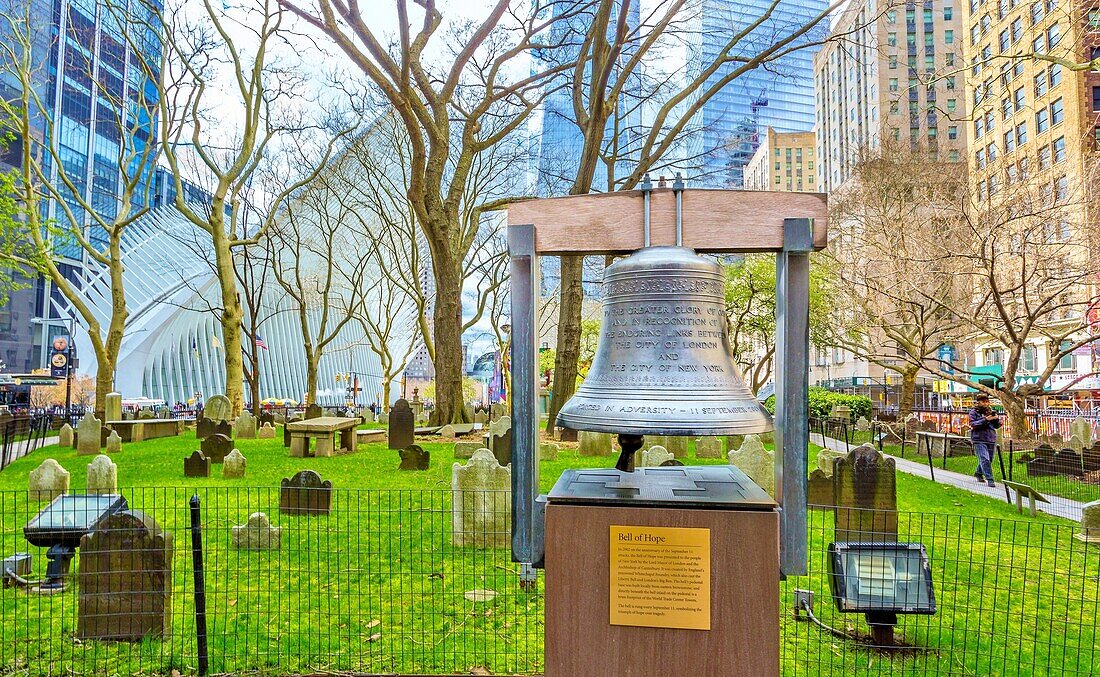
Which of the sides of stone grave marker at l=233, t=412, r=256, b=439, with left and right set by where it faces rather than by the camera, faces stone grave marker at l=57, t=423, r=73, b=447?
right

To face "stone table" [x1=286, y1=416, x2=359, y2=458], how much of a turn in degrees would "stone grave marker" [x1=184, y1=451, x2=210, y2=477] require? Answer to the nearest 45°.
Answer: approximately 135° to its left

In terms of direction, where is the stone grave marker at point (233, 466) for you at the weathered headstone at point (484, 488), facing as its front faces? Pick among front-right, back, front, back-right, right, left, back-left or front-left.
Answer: back-right

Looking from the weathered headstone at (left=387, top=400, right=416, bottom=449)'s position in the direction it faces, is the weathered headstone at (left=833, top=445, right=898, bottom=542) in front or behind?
in front

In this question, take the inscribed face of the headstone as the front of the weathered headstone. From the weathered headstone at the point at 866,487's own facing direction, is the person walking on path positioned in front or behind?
behind

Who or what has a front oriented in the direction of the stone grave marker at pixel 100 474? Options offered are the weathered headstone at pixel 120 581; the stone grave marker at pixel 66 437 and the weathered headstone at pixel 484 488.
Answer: the stone grave marker at pixel 66 437
